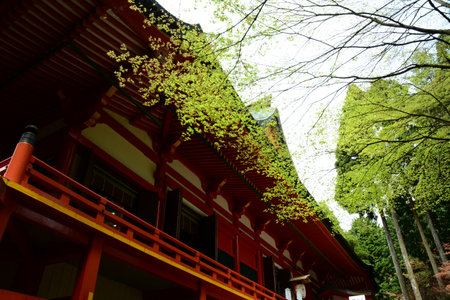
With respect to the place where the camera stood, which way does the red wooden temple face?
facing the viewer and to the right of the viewer
